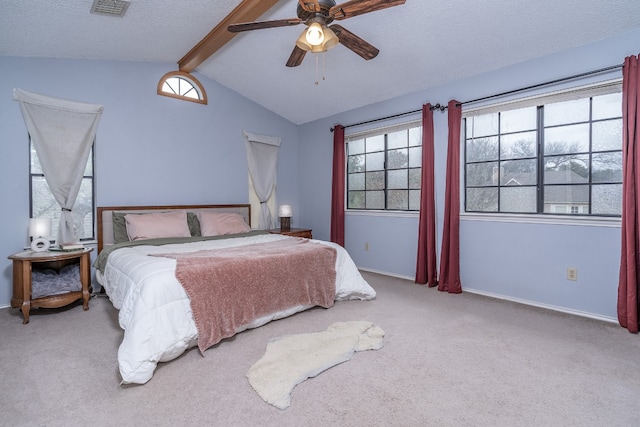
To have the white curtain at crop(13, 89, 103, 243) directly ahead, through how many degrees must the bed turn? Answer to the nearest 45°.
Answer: approximately 180°

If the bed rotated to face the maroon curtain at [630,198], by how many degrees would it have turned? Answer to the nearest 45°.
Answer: approximately 45° to its left

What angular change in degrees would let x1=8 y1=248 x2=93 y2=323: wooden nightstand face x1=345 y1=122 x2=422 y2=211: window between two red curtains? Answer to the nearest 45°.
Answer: approximately 45° to its left

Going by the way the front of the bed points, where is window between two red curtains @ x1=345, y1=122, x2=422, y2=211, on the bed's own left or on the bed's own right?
on the bed's own left

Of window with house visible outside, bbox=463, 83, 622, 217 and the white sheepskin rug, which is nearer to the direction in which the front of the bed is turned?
the white sheepskin rug

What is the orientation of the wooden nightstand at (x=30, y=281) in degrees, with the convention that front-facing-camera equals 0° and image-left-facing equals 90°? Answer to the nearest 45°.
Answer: approximately 315°

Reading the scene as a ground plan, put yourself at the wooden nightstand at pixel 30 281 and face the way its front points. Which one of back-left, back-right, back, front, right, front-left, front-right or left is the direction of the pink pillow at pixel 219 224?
front-left

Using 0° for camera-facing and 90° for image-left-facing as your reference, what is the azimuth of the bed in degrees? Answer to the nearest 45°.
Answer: approximately 315°

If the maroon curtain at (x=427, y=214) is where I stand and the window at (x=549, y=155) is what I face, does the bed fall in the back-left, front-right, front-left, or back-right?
back-right
